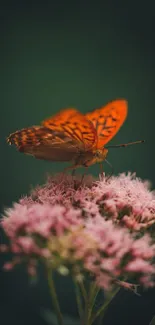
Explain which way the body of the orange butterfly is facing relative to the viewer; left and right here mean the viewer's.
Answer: facing to the right of the viewer
